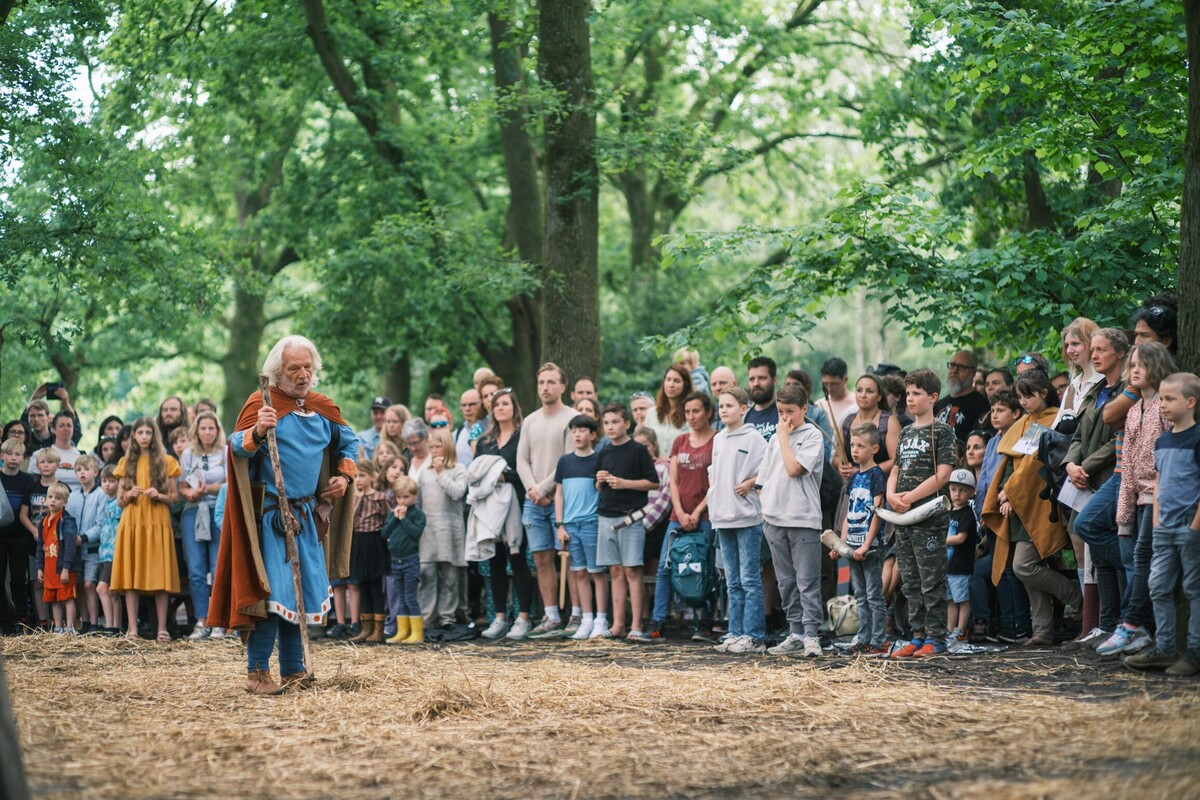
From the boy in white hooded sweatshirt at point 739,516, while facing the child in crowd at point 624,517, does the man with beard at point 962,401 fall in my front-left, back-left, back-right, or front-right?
back-right

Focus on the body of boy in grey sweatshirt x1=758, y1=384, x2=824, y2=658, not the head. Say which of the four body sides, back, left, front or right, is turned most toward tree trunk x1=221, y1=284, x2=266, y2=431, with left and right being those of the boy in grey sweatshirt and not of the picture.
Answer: right

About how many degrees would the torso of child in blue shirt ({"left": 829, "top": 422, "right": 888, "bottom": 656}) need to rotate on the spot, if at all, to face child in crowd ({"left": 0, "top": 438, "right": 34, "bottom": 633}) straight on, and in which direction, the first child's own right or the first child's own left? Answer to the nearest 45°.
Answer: approximately 45° to the first child's own right

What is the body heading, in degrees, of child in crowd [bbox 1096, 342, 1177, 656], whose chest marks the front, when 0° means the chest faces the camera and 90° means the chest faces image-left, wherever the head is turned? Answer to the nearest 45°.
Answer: approximately 45°

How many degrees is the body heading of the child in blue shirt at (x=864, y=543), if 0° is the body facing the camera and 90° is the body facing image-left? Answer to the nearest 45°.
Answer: approximately 45°

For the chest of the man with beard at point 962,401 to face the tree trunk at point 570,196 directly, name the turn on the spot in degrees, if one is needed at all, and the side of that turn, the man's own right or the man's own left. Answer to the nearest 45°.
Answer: approximately 90° to the man's own right

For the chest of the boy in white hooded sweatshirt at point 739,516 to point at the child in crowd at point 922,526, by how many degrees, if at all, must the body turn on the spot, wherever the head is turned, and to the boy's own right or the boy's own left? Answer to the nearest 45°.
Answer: approximately 90° to the boy's own left

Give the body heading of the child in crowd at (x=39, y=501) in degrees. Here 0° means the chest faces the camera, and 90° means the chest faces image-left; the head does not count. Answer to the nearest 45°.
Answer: approximately 0°

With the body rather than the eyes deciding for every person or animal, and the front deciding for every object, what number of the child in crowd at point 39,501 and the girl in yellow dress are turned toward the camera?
2
